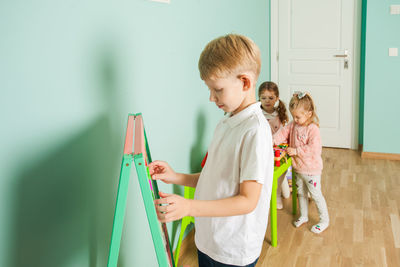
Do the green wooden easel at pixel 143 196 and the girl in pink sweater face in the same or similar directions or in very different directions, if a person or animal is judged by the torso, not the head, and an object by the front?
very different directions

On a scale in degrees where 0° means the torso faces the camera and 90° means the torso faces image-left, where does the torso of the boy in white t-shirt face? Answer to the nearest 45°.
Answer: approximately 90°

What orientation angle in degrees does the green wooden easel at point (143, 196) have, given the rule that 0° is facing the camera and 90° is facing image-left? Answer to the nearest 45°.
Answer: approximately 270°

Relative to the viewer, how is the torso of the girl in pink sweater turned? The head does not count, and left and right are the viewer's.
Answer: facing the viewer and to the left of the viewer

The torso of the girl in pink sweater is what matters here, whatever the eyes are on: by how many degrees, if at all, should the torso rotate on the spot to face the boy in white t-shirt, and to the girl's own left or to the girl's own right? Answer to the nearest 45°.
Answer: approximately 45° to the girl's own left

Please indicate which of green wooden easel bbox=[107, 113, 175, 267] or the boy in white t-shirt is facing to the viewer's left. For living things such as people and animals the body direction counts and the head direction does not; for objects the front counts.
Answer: the boy in white t-shirt

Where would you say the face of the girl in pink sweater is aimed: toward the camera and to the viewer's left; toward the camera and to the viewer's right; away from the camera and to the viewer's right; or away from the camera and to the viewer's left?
toward the camera and to the viewer's left

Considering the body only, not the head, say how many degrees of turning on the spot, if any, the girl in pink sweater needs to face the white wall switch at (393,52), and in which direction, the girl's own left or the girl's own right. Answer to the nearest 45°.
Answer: approximately 180°

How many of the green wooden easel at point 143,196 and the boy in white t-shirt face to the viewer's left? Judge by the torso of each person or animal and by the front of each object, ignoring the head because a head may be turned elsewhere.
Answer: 1

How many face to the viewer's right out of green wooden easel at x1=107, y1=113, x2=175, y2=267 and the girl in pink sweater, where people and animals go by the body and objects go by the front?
1

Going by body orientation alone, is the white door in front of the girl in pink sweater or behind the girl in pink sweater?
behind

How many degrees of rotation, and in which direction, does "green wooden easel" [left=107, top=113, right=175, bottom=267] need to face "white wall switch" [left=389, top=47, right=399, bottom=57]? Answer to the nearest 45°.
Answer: approximately 45° to its left

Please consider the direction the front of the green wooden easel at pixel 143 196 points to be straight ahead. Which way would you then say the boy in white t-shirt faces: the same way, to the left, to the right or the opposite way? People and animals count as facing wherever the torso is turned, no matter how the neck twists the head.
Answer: the opposite way

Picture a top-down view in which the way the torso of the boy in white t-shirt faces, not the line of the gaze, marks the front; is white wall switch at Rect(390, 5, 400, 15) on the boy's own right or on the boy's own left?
on the boy's own right
